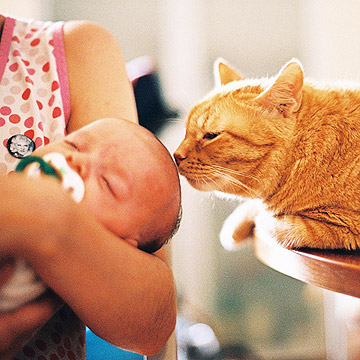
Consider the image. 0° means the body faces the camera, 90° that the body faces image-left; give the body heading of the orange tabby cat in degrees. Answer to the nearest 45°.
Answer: approximately 90°
